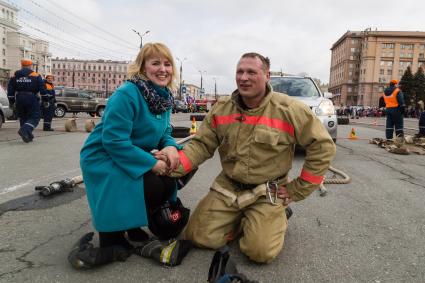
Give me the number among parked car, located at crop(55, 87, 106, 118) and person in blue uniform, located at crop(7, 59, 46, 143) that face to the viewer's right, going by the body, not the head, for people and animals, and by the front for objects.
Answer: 1

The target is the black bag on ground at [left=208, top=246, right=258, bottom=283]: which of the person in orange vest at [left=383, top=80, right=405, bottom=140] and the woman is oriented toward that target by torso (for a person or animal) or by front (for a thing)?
the woman

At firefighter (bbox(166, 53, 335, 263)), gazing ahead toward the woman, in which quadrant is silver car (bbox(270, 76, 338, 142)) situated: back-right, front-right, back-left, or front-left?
back-right
